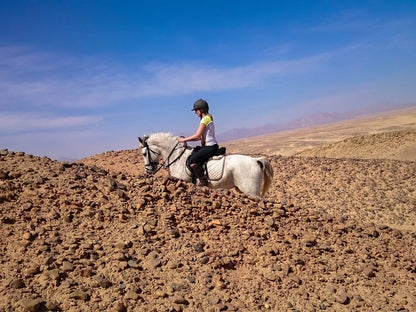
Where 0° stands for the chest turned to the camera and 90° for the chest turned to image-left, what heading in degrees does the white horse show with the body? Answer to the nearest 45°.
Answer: approximately 90°

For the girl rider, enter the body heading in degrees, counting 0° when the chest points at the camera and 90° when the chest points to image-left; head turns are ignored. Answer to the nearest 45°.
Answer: approximately 90°

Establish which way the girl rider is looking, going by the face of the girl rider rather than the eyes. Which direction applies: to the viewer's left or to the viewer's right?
to the viewer's left
